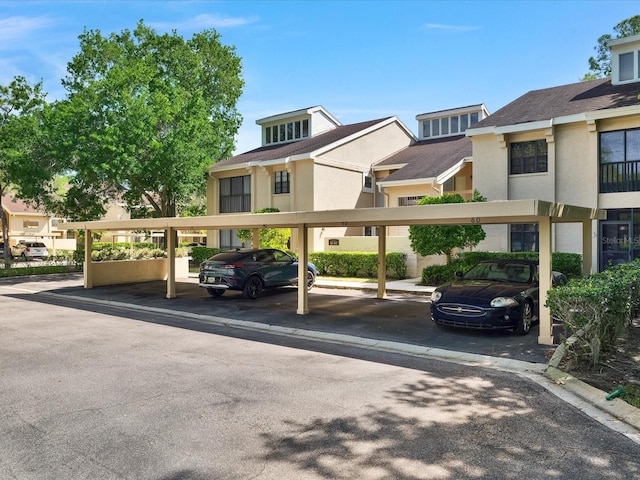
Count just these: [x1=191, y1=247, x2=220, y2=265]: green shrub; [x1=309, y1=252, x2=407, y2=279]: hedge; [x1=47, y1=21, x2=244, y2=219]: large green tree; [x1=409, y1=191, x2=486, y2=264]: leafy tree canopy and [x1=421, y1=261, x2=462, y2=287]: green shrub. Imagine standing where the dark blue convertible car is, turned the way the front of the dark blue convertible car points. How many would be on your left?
0

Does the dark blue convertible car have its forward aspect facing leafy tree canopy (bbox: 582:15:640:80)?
no

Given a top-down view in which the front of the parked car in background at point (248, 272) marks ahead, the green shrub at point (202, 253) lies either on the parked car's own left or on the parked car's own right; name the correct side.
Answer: on the parked car's own left

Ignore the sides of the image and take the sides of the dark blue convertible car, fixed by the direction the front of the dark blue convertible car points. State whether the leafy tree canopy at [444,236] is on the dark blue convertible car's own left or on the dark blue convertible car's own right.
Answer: on the dark blue convertible car's own right

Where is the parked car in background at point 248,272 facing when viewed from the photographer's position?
facing away from the viewer and to the right of the viewer

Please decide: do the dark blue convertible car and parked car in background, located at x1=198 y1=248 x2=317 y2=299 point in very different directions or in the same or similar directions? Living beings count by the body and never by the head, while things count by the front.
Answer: very different directions

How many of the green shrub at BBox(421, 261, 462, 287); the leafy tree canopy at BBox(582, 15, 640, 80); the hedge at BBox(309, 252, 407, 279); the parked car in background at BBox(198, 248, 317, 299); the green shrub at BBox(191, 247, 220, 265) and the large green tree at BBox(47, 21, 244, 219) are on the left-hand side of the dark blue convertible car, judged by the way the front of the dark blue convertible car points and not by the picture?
0

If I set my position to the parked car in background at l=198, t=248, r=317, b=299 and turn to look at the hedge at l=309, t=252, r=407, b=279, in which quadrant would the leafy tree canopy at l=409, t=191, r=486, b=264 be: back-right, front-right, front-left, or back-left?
front-right

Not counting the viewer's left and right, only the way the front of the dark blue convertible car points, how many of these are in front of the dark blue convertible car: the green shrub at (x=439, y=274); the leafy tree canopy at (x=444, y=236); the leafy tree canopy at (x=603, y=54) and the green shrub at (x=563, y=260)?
0

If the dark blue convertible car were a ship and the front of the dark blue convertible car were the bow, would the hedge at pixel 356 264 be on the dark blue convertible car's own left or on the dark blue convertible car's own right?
on the dark blue convertible car's own right

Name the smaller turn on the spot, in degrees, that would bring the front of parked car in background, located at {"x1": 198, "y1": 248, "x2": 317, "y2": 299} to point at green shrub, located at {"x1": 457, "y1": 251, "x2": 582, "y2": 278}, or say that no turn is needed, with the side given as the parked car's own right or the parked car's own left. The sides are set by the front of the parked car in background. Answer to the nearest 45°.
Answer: approximately 45° to the parked car's own right

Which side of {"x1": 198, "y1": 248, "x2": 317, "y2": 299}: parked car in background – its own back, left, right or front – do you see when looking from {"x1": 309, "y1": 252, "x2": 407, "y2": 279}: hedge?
front

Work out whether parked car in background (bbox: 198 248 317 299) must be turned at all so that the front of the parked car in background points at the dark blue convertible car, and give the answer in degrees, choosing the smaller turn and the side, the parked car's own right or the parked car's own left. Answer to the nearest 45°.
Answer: approximately 90° to the parked car's own right

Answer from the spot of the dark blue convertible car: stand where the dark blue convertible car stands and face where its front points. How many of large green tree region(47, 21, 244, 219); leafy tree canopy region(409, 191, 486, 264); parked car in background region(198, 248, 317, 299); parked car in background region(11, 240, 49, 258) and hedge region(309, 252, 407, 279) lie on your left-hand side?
0

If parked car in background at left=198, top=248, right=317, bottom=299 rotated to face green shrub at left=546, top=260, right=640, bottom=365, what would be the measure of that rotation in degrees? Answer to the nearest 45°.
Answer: approximately 90° to its right
